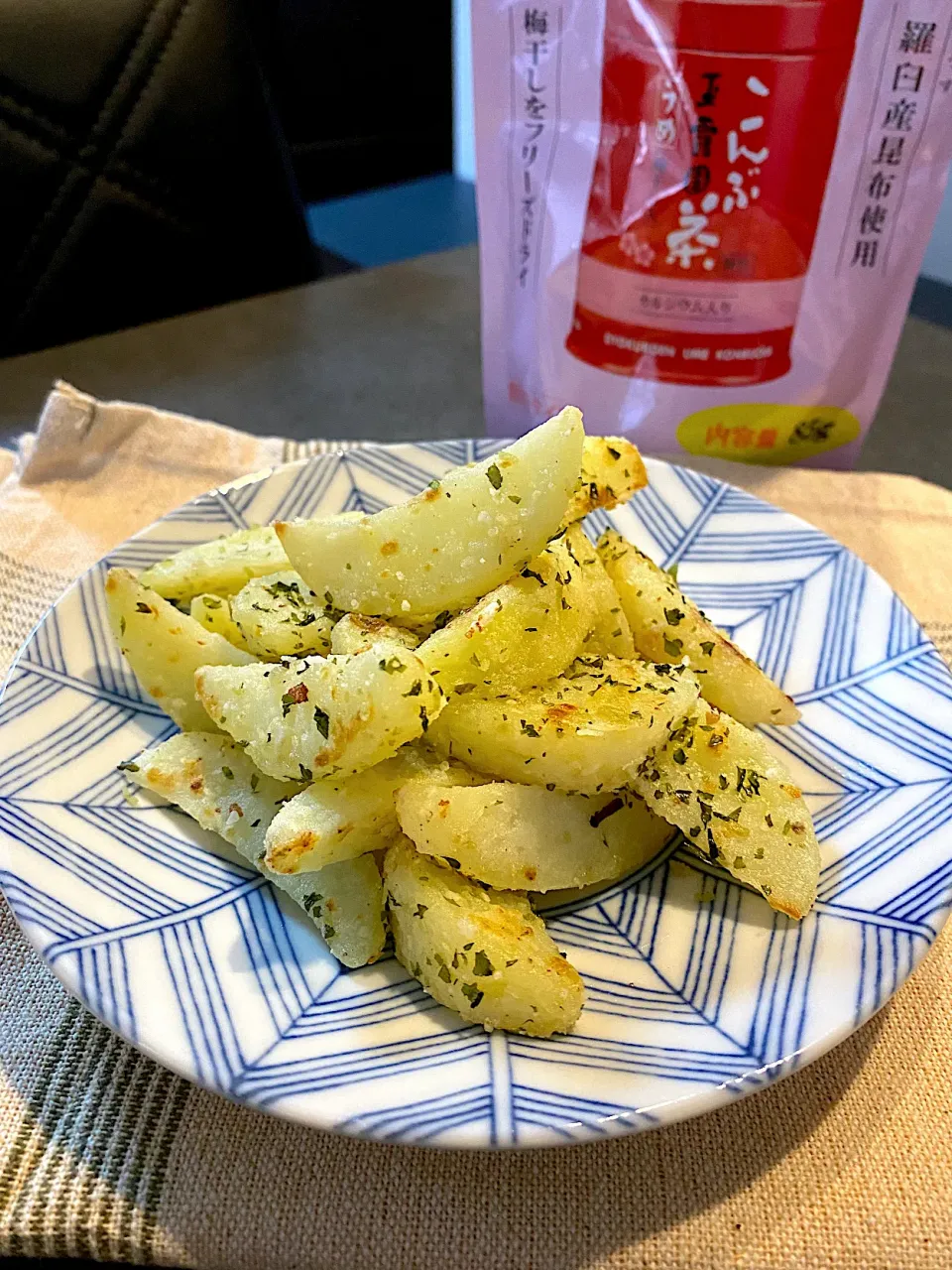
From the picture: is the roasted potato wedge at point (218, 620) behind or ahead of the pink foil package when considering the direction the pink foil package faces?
ahead

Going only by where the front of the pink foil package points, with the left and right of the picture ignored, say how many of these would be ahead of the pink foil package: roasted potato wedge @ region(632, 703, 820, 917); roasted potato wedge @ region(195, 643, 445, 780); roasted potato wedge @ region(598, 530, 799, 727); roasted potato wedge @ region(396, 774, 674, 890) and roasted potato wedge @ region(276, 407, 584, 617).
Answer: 5

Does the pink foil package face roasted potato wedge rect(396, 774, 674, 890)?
yes

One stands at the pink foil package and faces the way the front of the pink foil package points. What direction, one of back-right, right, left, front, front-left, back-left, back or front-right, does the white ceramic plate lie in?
front

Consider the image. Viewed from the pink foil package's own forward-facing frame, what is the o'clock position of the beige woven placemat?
The beige woven placemat is roughly at 12 o'clock from the pink foil package.

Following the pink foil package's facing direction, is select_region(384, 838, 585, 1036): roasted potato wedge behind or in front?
in front

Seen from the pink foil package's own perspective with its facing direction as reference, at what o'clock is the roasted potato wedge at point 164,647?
The roasted potato wedge is roughly at 1 o'clock from the pink foil package.

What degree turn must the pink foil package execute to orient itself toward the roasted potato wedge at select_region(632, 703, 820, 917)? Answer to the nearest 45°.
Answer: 0° — it already faces it

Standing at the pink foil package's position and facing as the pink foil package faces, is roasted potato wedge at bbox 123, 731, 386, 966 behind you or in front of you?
in front

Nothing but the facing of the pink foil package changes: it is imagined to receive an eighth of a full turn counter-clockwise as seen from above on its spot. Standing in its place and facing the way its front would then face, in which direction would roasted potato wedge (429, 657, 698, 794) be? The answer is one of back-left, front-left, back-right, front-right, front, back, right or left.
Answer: front-right

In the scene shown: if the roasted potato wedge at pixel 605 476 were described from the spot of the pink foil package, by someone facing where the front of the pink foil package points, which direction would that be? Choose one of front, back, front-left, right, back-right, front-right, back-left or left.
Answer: front

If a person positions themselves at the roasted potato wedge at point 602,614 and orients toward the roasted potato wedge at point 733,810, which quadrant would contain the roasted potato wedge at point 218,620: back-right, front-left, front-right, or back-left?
back-right

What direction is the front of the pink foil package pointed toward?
toward the camera
